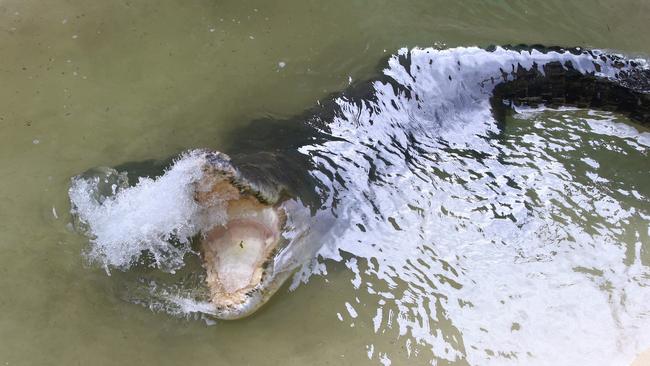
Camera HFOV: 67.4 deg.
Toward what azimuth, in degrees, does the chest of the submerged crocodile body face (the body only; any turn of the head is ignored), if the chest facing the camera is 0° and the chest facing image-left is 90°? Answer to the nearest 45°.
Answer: approximately 45°
